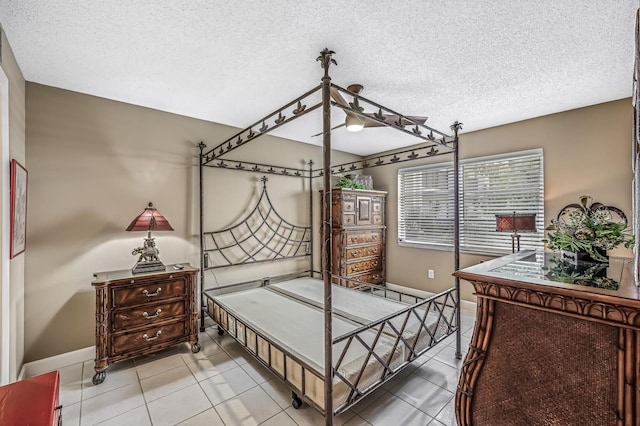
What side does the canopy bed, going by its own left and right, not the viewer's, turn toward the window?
left

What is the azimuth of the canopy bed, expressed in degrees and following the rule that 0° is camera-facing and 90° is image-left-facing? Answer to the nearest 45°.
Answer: approximately 315°

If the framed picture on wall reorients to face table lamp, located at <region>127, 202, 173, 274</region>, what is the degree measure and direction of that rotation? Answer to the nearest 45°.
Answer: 0° — it already faces it

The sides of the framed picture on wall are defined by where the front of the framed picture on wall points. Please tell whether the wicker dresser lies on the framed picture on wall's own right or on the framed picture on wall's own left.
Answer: on the framed picture on wall's own right

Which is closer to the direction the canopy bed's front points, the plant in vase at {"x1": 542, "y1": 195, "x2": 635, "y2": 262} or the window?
the plant in vase

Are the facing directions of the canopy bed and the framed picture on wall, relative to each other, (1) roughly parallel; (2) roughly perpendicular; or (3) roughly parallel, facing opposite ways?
roughly perpendicular

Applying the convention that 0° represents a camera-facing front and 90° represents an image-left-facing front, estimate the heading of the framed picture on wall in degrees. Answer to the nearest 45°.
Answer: approximately 270°
